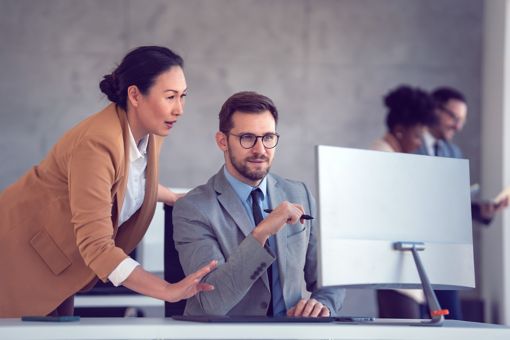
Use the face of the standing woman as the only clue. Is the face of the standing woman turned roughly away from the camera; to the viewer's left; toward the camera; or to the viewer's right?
to the viewer's right

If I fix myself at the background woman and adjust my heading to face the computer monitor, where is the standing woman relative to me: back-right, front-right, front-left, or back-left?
front-right

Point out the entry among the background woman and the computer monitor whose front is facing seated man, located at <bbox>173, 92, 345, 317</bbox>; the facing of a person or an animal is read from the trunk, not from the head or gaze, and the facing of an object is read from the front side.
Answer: the computer monitor

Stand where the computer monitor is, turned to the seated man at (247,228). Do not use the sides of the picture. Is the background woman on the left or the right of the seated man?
right

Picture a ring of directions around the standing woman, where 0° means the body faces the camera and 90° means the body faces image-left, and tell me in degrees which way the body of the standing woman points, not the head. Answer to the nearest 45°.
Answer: approximately 315°

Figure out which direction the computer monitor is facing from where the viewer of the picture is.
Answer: facing away from the viewer and to the left of the viewer

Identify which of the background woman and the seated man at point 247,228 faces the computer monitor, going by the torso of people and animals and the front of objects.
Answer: the seated man

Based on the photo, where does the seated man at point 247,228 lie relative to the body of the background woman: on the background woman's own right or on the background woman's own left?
on the background woman's own right

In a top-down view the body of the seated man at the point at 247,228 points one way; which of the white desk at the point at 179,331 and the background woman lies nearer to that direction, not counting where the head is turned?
the white desk

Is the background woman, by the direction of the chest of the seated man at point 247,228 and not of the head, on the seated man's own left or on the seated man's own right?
on the seated man's own left

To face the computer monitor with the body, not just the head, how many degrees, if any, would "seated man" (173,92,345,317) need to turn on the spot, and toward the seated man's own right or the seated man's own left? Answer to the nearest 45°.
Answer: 0° — they already face it

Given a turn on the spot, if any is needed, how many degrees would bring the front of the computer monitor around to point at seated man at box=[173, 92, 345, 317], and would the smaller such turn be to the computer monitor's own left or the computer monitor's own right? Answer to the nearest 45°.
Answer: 0° — it already faces them

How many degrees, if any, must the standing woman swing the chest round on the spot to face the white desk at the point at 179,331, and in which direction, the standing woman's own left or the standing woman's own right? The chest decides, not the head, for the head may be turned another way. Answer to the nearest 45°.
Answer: approximately 45° to the standing woman's own right

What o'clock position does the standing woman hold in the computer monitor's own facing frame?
The standing woman is roughly at 11 o'clock from the computer monitor.
